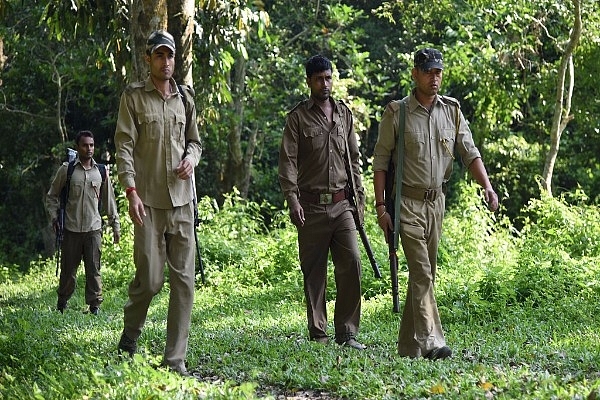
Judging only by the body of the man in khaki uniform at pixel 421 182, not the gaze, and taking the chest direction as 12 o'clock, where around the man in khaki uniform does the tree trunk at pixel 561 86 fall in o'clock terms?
The tree trunk is roughly at 8 o'clock from the man in khaki uniform.

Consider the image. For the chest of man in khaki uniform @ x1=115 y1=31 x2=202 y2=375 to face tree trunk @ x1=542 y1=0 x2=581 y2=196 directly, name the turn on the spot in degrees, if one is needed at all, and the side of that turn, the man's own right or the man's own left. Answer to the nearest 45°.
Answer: approximately 90° to the man's own left

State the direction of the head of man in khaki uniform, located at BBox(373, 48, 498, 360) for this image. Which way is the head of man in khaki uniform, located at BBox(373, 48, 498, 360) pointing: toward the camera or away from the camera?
toward the camera

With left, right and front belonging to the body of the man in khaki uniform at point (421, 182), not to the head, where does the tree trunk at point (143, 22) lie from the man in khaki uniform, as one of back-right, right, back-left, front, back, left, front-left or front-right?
back

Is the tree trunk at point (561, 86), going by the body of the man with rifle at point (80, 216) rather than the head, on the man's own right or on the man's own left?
on the man's own left

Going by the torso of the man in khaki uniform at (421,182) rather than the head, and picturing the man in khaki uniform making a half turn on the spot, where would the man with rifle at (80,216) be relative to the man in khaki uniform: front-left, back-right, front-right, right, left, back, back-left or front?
front

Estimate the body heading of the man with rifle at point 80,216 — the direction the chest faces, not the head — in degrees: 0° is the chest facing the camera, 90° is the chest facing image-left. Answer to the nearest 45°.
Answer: approximately 0°

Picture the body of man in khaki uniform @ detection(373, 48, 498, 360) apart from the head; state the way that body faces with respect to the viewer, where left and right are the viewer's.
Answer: facing the viewer and to the right of the viewer

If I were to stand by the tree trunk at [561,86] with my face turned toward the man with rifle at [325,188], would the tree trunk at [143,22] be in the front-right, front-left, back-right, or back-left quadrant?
front-right

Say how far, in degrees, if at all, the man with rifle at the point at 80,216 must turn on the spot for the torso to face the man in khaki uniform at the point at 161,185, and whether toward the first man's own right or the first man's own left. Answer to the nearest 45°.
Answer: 0° — they already face them

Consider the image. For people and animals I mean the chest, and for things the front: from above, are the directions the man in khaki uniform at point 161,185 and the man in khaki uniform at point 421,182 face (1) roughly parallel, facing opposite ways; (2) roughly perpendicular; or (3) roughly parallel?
roughly parallel
